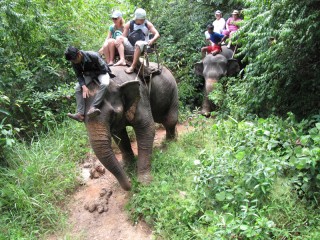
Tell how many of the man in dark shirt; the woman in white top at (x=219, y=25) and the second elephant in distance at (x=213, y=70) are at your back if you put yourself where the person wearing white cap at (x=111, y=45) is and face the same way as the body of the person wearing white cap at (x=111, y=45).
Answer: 2

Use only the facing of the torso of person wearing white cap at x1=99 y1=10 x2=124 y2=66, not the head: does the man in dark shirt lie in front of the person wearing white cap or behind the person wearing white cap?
in front

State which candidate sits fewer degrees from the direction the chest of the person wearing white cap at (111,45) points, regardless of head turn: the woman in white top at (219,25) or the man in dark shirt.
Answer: the man in dark shirt

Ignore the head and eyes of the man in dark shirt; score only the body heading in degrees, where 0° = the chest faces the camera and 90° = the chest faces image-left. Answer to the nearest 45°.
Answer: approximately 45°

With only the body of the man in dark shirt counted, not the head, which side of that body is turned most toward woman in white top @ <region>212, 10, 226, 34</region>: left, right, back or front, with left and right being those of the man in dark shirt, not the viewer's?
back

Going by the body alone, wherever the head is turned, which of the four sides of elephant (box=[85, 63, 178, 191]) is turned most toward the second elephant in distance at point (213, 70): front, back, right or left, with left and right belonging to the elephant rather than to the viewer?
back

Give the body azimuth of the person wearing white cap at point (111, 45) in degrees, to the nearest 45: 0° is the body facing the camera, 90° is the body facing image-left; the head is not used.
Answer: approximately 45°

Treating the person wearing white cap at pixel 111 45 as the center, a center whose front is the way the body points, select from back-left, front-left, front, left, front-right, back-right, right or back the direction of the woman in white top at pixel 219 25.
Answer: back

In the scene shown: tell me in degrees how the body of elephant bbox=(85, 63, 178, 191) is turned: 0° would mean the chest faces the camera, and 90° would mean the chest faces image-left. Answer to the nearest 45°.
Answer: approximately 45°

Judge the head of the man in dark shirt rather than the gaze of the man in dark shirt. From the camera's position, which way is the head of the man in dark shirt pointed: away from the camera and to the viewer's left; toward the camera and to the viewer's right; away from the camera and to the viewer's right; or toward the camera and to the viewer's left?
toward the camera and to the viewer's left

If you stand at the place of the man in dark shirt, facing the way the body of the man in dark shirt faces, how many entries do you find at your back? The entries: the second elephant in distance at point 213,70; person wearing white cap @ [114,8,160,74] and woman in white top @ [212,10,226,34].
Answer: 3

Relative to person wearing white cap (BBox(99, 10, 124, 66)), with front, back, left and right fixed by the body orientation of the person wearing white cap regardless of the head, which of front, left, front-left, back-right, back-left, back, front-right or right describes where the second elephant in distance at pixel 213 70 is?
back
